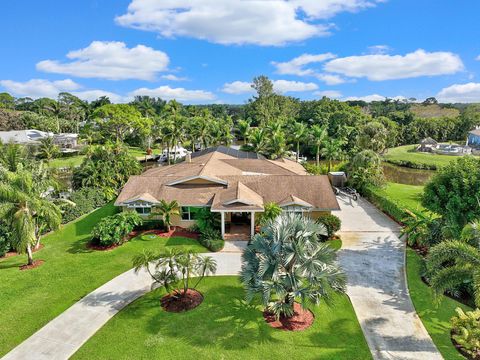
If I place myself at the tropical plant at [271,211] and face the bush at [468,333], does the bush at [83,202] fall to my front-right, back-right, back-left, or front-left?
back-right

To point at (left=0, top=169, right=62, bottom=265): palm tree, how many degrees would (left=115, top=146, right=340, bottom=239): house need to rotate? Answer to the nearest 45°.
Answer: approximately 45° to its right

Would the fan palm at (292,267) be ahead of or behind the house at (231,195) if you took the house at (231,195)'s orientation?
ahead

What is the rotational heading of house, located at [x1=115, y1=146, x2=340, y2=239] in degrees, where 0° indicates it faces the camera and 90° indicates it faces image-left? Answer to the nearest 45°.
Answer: approximately 0°

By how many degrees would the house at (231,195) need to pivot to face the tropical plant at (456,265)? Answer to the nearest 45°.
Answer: approximately 45° to its left

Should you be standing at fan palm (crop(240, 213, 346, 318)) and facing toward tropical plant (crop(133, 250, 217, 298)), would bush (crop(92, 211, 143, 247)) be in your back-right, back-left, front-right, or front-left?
front-right

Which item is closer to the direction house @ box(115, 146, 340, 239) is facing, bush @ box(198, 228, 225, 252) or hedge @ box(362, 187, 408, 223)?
the bush

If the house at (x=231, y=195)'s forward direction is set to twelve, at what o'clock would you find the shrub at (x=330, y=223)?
The shrub is roughly at 10 o'clock from the house.

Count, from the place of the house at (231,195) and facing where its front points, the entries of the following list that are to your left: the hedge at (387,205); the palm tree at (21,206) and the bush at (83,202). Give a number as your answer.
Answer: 1

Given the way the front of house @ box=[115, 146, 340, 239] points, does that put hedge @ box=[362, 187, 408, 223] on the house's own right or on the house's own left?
on the house's own left

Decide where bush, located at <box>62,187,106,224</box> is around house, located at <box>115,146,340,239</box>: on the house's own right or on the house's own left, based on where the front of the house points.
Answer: on the house's own right

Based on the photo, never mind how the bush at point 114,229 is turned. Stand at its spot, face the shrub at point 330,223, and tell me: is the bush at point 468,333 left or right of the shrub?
right
